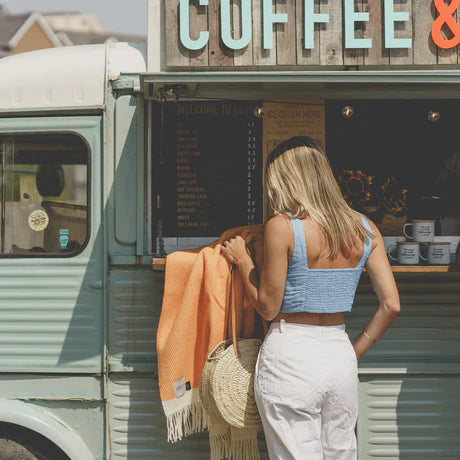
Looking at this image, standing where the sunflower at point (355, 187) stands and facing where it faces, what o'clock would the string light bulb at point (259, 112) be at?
The string light bulb is roughly at 2 o'clock from the sunflower.

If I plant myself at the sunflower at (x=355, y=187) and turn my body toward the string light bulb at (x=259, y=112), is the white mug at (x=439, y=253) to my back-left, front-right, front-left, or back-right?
back-left

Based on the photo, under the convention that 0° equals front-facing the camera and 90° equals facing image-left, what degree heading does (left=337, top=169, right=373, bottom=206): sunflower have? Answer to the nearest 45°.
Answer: approximately 0°

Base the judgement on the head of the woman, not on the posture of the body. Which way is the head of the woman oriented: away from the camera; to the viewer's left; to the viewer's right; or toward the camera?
away from the camera

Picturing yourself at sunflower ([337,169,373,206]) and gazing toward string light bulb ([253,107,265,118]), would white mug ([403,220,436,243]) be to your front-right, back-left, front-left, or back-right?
back-left

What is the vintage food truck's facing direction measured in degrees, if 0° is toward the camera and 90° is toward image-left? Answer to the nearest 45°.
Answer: approximately 90°

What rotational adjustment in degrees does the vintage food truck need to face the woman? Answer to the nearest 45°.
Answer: approximately 135° to its left
